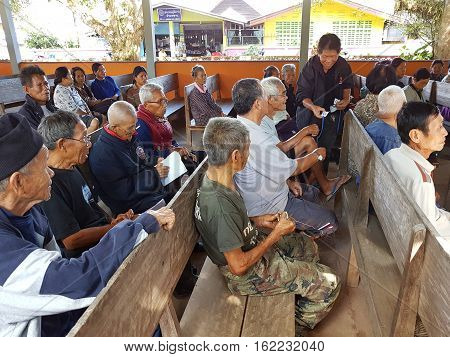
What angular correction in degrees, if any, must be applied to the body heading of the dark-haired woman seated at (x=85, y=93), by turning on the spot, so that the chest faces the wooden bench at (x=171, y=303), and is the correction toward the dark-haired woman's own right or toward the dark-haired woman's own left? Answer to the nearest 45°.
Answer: approximately 45° to the dark-haired woman's own right

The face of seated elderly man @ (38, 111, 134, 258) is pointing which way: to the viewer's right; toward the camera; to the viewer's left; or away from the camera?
to the viewer's right

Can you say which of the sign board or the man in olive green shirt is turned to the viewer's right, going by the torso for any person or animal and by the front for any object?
the man in olive green shirt

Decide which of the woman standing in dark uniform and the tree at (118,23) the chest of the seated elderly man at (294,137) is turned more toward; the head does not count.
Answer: the woman standing in dark uniform

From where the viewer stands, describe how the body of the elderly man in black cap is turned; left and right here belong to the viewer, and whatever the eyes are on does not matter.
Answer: facing to the right of the viewer

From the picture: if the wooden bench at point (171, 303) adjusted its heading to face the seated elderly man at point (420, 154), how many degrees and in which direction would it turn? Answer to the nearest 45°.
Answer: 0° — it already faces them

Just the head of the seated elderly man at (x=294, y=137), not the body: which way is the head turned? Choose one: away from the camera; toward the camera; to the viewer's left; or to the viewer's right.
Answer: to the viewer's right

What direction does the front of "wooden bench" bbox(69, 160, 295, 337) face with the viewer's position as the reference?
facing to the right of the viewer

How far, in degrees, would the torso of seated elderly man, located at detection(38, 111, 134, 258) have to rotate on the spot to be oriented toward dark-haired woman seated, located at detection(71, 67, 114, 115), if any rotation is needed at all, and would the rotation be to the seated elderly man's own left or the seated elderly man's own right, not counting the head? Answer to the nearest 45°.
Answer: approximately 90° to the seated elderly man's own left

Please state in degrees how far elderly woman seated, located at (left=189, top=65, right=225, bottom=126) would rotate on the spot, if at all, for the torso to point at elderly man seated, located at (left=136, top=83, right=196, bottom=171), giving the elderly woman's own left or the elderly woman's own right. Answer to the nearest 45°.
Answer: approximately 45° to the elderly woman's own right

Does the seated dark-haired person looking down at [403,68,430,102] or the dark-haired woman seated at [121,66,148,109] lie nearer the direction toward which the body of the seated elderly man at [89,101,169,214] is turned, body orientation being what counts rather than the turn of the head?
the seated dark-haired person looking down

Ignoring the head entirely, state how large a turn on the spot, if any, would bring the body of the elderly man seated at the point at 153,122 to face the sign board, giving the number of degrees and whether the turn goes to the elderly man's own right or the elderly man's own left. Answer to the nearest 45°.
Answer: approximately 90° to the elderly man's own left
